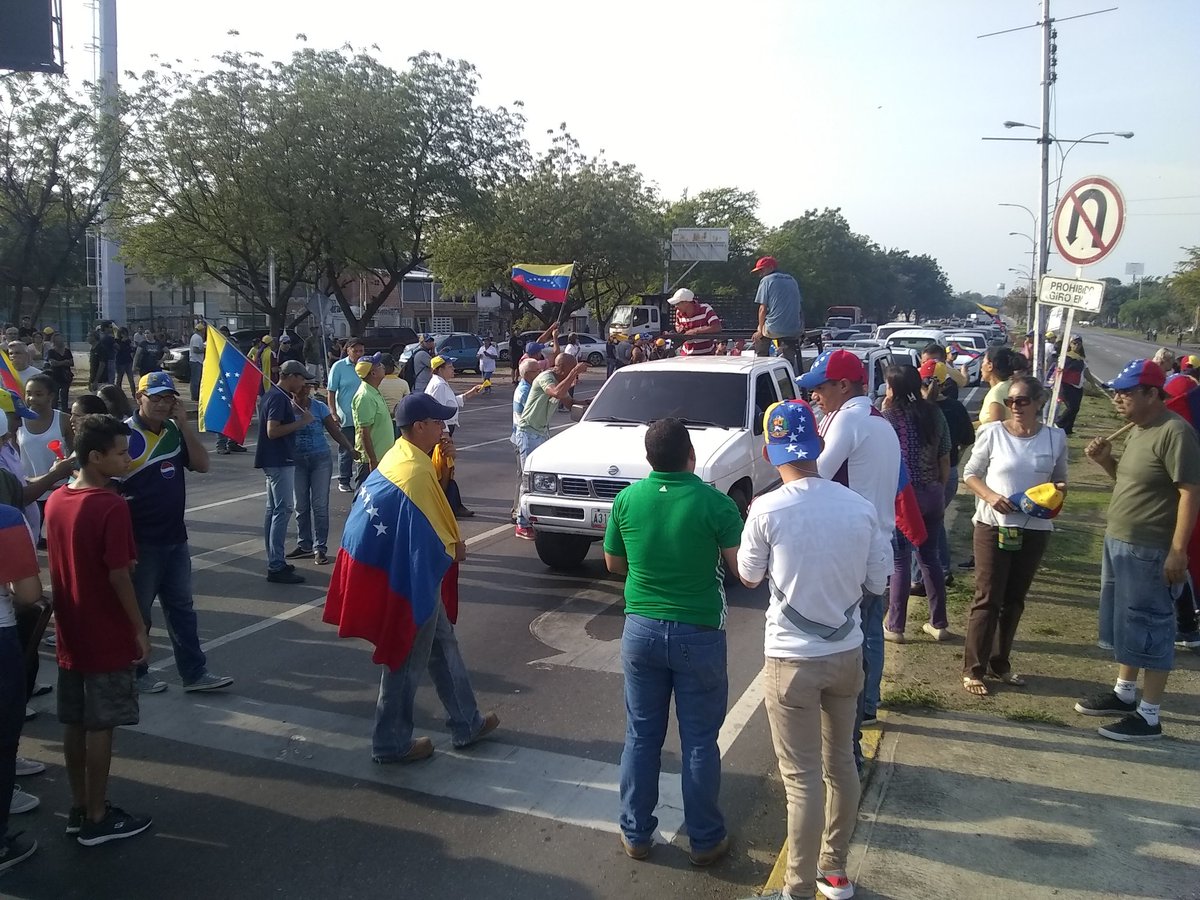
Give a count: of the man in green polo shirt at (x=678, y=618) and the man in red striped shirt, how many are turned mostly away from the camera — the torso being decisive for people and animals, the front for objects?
1

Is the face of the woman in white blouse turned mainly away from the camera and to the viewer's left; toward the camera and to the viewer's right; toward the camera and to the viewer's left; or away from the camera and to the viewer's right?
toward the camera and to the viewer's left

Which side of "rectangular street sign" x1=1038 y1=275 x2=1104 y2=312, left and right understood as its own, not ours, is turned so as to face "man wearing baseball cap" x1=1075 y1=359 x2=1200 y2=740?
front

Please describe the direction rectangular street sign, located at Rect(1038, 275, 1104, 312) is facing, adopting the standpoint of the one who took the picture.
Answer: facing the viewer

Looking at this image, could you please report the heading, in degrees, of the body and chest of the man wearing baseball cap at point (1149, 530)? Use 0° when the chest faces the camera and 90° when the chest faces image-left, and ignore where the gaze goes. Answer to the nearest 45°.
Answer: approximately 90°

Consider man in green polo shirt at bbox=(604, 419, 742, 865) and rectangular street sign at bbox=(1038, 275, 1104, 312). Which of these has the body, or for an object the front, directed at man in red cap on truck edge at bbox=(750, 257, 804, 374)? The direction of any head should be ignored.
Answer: the man in green polo shirt

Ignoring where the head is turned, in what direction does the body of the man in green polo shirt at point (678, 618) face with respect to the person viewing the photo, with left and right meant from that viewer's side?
facing away from the viewer

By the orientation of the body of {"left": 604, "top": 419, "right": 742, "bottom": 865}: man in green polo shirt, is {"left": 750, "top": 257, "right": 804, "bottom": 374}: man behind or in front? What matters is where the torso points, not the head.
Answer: in front

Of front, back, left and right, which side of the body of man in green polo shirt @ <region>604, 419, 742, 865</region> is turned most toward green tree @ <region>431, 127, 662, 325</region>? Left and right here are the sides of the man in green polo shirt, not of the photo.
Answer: front

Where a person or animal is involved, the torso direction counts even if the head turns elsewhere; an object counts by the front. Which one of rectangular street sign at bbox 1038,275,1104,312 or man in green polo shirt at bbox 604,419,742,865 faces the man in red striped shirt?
the man in green polo shirt

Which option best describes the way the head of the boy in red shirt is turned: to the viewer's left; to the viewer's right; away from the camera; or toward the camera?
to the viewer's right

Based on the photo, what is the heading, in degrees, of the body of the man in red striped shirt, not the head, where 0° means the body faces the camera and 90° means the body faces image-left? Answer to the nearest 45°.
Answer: approximately 45°

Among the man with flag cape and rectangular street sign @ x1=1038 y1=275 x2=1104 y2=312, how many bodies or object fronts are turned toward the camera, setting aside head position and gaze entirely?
1

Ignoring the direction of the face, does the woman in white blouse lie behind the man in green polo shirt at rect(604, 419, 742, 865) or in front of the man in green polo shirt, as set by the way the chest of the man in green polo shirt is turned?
in front
